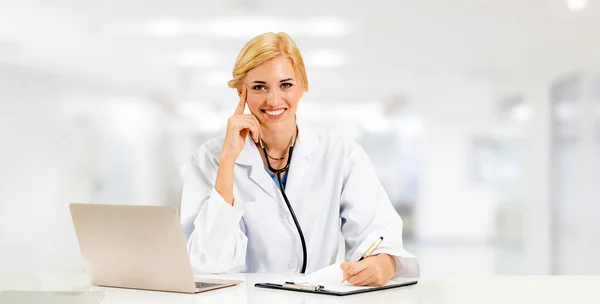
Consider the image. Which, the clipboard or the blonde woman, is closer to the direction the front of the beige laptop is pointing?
the blonde woman

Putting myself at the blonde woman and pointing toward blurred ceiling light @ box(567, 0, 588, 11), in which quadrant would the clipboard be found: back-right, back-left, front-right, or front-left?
back-right

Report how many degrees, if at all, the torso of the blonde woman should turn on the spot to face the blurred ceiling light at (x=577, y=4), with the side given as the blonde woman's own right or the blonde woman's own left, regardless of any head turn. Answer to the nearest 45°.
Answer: approximately 135° to the blonde woman's own left

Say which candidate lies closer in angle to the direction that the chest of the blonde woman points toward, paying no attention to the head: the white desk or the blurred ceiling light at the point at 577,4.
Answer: the white desk

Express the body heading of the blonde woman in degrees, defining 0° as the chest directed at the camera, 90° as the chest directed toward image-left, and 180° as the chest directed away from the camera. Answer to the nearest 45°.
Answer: approximately 0°

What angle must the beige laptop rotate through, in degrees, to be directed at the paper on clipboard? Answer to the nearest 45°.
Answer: approximately 45° to its right

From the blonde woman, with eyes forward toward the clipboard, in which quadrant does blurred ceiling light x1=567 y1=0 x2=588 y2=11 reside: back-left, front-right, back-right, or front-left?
back-left

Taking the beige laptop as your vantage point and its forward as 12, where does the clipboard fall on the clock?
The clipboard is roughly at 2 o'clock from the beige laptop.

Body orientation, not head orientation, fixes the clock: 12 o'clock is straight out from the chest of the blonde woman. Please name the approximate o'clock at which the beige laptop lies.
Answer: The beige laptop is roughly at 1 o'clock from the blonde woman.

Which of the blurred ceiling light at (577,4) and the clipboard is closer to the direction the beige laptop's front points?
the blurred ceiling light

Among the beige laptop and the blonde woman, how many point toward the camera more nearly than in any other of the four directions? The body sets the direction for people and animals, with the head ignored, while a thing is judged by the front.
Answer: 1

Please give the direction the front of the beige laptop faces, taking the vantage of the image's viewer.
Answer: facing away from the viewer and to the right of the viewer
